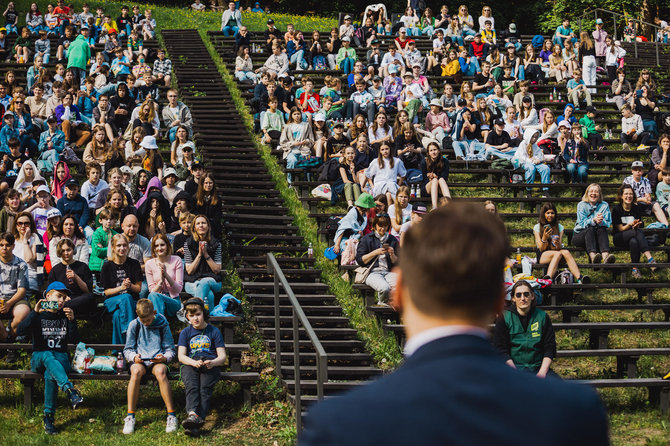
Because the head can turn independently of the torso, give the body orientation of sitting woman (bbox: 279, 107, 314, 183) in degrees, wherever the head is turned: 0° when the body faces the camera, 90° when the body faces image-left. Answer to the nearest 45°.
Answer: approximately 0°

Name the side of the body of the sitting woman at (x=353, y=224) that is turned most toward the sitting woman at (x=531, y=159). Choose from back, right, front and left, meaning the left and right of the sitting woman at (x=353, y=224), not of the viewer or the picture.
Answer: left

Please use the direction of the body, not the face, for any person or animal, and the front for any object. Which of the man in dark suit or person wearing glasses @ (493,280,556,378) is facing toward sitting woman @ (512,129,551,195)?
the man in dark suit

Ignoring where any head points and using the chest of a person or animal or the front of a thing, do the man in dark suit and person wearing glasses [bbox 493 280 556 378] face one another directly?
yes

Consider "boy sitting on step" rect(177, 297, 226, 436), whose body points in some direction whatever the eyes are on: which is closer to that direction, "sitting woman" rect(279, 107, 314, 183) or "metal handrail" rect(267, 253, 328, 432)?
the metal handrail

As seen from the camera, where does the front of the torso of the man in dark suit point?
away from the camera

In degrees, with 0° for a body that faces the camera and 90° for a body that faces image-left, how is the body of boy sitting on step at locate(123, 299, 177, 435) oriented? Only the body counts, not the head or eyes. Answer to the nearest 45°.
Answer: approximately 0°

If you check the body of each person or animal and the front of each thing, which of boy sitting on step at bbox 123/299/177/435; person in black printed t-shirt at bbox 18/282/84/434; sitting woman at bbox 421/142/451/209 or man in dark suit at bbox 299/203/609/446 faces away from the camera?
the man in dark suit

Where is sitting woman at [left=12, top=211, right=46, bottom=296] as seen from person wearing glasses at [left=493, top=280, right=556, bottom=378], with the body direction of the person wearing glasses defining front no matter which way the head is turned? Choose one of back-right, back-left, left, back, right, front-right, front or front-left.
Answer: right

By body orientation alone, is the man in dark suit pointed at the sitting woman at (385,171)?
yes

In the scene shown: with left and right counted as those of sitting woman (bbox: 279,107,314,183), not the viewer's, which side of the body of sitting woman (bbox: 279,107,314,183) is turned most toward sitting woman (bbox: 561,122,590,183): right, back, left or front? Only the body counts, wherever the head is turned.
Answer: left

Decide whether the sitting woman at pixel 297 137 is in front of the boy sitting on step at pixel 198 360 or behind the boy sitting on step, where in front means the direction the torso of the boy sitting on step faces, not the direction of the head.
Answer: behind
